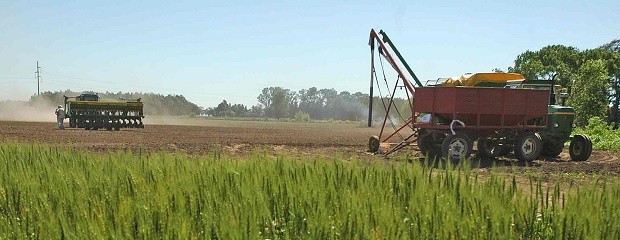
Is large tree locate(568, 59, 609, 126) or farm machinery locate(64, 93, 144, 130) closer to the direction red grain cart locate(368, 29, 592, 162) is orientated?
the large tree

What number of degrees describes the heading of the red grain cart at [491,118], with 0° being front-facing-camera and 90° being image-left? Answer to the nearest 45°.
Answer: approximately 270°

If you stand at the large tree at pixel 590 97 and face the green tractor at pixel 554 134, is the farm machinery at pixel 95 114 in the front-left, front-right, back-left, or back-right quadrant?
front-right

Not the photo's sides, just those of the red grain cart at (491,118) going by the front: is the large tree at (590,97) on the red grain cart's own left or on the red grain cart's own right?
on the red grain cart's own left

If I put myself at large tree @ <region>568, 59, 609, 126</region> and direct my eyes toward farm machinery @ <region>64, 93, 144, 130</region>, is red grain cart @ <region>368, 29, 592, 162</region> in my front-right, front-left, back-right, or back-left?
front-left
